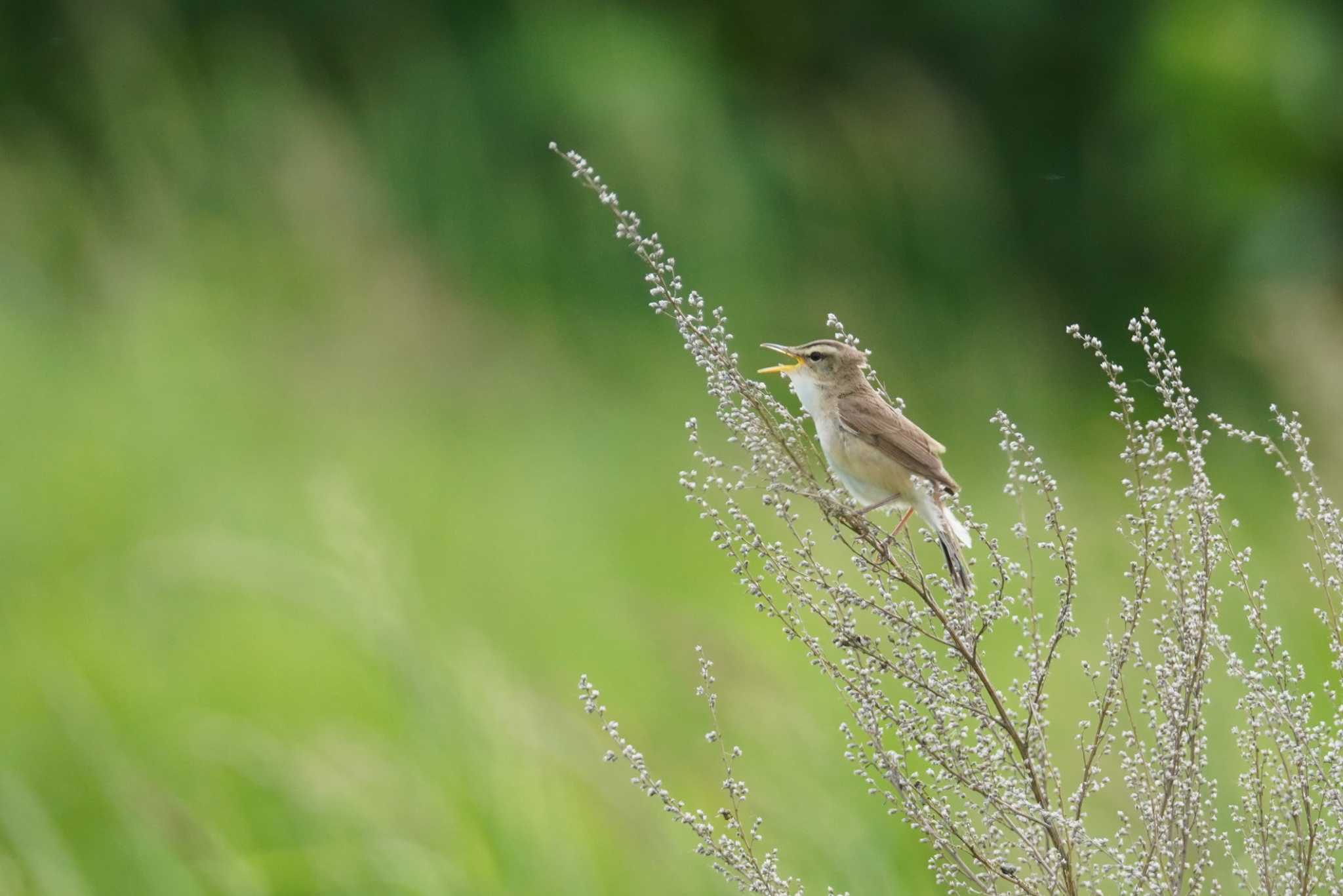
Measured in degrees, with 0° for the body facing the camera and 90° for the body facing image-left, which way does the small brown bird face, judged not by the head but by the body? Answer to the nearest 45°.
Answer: approximately 90°
